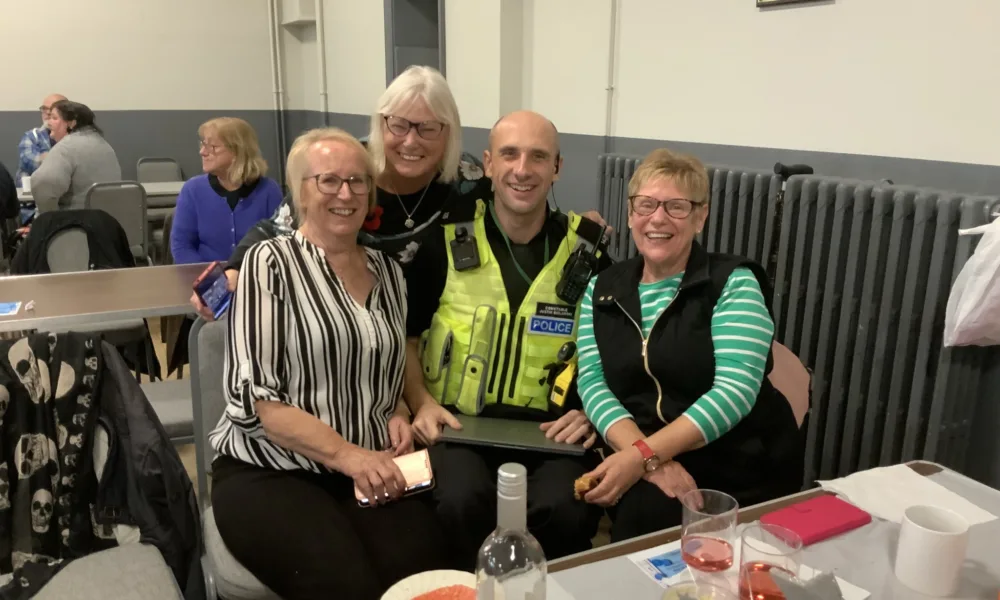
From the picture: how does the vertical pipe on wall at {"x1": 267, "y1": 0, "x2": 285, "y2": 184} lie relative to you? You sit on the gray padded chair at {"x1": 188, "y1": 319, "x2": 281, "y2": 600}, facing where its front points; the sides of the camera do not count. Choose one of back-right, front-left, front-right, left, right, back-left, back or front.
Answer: back-left

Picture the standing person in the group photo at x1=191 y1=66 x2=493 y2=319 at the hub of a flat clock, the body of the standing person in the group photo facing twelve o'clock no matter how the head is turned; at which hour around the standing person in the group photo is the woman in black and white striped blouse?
The woman in black and white striped blouse is roughly at 1 o'clock from the standing person in the group photo.

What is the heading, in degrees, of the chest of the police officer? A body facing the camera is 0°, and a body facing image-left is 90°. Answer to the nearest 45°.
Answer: approximately 0°

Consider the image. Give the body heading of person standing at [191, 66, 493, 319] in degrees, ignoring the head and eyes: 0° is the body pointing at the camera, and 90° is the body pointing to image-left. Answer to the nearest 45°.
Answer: approximately 0°

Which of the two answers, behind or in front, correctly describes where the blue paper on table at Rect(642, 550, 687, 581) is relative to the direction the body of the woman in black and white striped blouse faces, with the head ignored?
in front

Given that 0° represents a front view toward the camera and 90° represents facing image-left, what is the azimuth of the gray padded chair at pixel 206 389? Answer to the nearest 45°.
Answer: approximately 315°

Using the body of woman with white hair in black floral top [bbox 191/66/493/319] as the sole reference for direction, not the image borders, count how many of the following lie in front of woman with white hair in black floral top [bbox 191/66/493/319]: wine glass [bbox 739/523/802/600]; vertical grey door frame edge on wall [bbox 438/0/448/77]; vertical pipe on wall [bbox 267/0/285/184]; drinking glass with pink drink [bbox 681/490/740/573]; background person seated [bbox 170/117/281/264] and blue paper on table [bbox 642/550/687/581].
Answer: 3

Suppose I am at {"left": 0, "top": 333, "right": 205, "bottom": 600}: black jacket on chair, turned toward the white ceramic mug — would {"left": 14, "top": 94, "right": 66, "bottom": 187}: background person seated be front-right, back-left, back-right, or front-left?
back-left

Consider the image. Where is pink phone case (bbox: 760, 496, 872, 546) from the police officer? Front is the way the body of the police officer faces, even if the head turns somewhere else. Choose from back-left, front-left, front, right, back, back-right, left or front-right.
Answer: front-left

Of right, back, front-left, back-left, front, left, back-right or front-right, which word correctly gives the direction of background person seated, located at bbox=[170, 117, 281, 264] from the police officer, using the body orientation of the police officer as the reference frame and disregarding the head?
back-right

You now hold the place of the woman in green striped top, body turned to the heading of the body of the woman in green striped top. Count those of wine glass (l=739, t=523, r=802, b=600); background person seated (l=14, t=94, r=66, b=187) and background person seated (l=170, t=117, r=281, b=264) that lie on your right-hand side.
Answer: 2
